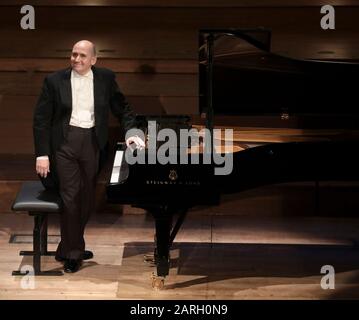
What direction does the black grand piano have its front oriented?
to the viewer's left

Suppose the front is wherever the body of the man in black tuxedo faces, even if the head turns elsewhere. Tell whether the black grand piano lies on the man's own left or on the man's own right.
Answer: on the man's own left

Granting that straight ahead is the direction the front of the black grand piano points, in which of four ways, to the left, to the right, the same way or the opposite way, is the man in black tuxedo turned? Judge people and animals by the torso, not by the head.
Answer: to the left

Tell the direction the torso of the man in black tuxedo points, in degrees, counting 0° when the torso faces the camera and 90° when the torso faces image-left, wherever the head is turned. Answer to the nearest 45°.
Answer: approximately 0°

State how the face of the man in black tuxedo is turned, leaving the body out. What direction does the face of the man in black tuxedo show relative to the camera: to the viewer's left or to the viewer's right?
to the viewer's left

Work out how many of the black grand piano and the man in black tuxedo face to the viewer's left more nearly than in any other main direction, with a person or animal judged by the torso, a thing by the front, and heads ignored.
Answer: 1

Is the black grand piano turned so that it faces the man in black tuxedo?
yes
